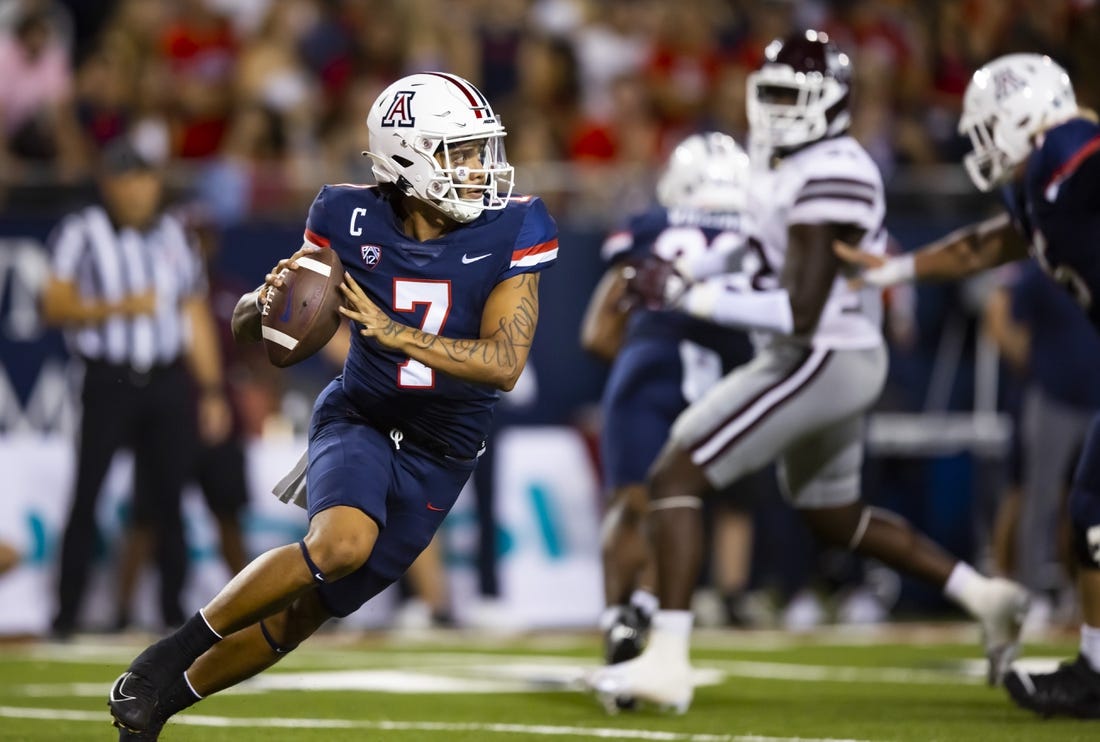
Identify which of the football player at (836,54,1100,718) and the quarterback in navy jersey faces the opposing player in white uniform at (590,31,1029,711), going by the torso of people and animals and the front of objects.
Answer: the football player

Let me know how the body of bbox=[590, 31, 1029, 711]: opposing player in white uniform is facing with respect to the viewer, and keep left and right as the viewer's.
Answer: facing to the left of the viewer

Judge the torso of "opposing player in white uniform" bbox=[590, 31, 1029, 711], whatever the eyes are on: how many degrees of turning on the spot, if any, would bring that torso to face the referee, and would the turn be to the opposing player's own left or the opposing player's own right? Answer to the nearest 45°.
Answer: approximately 45° to the opposing player's own right

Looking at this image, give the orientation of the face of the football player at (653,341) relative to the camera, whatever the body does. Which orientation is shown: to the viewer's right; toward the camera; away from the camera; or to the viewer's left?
away from the camera

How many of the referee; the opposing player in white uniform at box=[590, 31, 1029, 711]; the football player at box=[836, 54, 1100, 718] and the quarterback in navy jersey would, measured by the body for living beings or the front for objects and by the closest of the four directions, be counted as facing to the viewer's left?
2

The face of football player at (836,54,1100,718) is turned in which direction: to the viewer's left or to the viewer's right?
to the viewer's left

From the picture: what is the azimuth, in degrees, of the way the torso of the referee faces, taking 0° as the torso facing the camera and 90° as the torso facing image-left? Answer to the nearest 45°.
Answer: approximately 0°

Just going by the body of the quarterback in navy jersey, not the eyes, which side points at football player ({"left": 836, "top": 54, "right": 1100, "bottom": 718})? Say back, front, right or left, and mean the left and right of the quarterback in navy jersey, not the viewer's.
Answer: left

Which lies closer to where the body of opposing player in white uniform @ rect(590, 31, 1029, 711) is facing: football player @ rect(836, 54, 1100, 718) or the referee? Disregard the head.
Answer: the referee

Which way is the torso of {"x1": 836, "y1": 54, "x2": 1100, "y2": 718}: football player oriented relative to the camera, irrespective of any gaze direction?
to the viewer's left

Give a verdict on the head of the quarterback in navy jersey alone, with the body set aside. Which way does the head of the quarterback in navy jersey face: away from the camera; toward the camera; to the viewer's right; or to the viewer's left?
to the viewer's right

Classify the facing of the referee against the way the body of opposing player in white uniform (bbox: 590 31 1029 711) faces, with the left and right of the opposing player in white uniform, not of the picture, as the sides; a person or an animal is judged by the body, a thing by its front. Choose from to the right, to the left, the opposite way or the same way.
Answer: to the left
